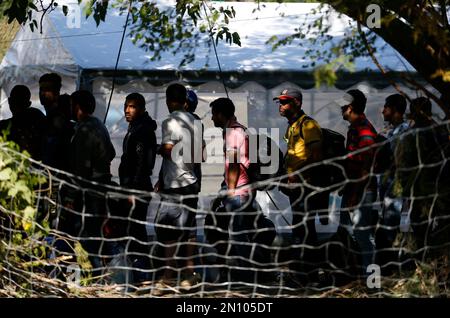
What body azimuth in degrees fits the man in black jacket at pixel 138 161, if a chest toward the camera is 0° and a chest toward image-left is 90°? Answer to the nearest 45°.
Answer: approximately 45°

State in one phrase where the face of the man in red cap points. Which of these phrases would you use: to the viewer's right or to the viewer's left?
to the viewer's left
